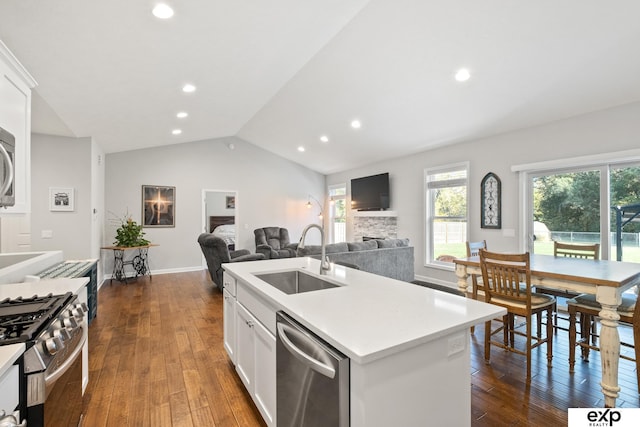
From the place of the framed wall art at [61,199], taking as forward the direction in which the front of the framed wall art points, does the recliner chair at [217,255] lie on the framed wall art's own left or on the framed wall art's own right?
on the framed wall art's own left

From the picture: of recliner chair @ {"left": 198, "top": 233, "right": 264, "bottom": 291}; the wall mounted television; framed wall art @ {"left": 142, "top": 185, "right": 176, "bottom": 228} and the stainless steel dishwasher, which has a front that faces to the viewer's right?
the recliner chair

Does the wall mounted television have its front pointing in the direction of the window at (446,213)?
no

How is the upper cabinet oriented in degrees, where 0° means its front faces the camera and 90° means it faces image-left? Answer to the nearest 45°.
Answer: approximately 270°

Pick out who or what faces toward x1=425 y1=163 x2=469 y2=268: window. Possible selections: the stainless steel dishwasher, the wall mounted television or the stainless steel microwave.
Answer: the stainless steel microwave

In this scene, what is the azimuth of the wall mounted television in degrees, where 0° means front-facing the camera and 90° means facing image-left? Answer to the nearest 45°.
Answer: approximately 45°

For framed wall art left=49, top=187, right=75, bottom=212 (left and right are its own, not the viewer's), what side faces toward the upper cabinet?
front

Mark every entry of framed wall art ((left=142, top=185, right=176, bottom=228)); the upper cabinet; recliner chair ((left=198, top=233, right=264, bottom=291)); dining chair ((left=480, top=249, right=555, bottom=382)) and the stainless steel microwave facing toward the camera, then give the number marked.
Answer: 1

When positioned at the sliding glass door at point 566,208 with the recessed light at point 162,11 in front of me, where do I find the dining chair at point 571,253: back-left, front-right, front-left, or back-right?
front-left

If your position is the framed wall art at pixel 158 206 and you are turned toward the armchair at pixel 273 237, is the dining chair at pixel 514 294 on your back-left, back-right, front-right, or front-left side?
front-right

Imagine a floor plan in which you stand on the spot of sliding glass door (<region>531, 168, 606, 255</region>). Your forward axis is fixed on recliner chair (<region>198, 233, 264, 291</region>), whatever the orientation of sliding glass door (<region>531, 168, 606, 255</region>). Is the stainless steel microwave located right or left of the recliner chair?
left

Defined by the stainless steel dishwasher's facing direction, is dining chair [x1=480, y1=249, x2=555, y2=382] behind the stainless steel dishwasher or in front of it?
behind

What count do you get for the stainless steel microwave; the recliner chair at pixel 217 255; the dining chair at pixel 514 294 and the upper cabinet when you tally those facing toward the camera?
0

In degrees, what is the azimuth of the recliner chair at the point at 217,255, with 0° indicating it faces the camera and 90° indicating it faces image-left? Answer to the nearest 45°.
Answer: approximately 270°

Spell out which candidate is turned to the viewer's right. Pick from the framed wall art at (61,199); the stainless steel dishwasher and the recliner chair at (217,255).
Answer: the recliner chair

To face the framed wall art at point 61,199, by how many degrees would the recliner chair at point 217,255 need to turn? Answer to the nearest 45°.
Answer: approximately 180°

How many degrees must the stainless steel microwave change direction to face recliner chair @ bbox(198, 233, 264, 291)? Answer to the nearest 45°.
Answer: approximately 45° to its left

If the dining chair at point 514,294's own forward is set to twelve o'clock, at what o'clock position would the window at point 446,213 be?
The window is roughly at 10 o'clock from the dining chair.

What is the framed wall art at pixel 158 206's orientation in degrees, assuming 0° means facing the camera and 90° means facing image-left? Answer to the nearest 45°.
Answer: approximately 0°

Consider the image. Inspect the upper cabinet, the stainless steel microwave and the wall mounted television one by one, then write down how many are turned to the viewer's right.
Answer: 2

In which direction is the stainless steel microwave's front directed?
to the viewer's right

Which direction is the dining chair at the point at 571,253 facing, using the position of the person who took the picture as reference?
facing the viewer and to the left of the viewer

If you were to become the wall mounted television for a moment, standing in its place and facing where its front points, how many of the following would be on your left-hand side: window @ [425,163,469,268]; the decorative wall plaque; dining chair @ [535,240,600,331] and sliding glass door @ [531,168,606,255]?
4
